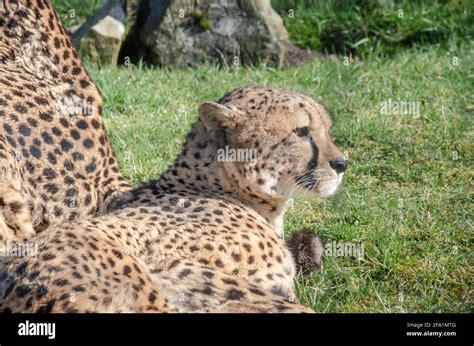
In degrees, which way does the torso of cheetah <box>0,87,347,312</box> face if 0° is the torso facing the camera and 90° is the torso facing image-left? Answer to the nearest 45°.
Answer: approximately 270°

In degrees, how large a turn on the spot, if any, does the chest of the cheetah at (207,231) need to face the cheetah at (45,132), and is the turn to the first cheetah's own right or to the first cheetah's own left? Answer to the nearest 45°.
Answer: approximately 135° to the first cheetah's own left

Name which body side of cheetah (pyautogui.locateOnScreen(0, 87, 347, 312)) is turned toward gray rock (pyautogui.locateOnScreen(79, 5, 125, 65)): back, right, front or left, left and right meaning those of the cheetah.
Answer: left

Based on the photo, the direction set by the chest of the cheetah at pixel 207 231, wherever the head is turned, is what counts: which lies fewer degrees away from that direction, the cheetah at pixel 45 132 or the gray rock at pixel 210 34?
the gray rock

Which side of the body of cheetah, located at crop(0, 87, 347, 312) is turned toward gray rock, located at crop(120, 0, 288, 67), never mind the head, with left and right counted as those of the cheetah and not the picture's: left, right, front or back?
left
